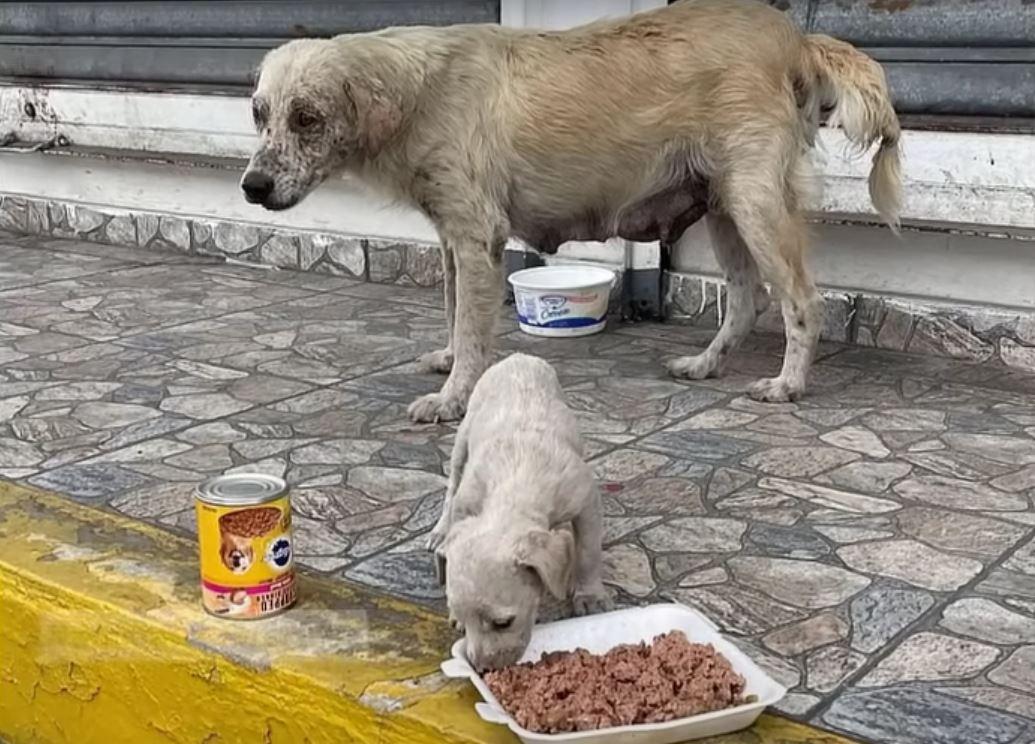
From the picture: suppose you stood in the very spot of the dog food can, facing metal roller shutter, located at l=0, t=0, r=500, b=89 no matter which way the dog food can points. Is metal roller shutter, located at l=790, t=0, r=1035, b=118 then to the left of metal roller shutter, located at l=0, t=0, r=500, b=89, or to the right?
right

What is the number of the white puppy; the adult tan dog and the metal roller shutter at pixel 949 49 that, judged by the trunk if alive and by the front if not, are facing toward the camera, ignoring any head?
2

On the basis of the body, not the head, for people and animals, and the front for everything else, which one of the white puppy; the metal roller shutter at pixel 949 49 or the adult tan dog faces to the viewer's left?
the adult tan dog

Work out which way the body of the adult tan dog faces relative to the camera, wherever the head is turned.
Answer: to the viewer's left

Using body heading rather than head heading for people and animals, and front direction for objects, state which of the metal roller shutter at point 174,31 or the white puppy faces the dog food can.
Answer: the metal roller shutter

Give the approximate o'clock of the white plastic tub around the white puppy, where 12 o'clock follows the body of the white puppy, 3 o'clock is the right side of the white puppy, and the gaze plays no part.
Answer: The white plastic tub is roughly at 6 o'clock from the white puppy.

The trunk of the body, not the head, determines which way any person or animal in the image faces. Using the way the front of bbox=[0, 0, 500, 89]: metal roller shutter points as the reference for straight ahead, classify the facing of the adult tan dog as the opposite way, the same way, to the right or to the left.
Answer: to the right

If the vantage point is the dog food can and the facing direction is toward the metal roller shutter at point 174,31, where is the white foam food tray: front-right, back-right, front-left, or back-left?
back-right
